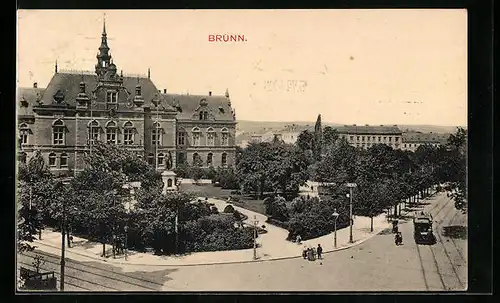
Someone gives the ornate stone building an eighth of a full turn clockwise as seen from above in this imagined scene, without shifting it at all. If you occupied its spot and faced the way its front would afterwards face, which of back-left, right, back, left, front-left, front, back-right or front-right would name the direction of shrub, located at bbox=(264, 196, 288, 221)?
back-left

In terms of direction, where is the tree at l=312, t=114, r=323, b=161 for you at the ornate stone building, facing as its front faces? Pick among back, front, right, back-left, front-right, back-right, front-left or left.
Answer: left

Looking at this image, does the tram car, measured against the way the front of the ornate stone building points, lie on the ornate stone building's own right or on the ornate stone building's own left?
on the ornate stone building's own left
